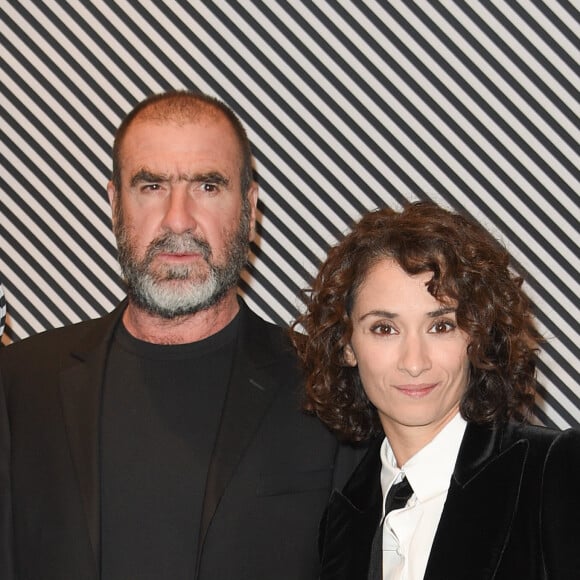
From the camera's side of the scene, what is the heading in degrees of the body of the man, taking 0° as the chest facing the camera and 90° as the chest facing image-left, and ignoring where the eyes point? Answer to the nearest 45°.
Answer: approximately 0°

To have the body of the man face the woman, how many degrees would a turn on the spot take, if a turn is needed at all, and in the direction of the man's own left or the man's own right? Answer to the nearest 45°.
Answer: approximately 45° to the man's own left

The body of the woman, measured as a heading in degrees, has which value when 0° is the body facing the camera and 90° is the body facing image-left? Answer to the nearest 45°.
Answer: approximately 45°

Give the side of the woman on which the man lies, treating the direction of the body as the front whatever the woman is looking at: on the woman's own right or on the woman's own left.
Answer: on the woman's own right
